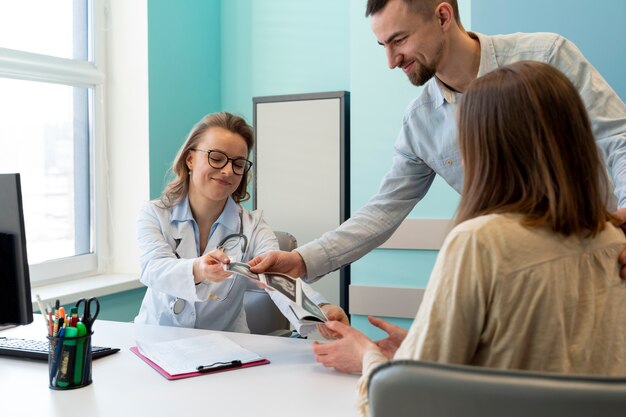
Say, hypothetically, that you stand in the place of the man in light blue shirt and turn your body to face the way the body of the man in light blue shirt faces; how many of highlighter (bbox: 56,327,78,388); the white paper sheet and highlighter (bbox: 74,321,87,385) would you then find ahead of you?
3

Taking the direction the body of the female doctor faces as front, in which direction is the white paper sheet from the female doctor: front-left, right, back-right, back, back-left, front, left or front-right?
front-right

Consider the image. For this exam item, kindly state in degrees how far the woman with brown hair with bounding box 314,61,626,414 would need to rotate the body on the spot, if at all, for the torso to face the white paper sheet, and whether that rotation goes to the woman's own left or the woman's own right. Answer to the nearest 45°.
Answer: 0° — they already face it

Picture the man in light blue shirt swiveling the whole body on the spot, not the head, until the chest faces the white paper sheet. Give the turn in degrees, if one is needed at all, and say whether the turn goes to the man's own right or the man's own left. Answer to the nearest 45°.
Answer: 0° — they already face it

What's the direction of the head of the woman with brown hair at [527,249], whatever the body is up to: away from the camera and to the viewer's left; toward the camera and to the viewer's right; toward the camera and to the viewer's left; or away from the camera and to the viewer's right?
away from the camera and to the viewer's left

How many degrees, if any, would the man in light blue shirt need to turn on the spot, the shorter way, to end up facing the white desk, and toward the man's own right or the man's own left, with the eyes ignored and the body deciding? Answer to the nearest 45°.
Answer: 0° — they already face it

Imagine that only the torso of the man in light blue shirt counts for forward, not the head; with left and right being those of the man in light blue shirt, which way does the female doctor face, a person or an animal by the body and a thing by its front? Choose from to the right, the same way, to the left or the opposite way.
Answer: to the left

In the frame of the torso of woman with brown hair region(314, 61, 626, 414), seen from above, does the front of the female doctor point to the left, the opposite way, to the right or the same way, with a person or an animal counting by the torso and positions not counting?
the opposite way

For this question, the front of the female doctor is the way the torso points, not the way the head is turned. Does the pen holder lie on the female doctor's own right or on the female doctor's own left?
on the female doctor's own right

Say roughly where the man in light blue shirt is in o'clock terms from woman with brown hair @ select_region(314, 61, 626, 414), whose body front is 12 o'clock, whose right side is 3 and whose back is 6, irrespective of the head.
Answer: The man in light blue shirt is roughly at 1 o'clock from the woman with brown hair.

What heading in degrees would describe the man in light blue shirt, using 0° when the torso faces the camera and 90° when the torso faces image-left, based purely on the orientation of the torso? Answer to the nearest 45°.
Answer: approximately 45°

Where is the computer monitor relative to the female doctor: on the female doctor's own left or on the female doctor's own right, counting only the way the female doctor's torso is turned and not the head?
on the female doctor's own right

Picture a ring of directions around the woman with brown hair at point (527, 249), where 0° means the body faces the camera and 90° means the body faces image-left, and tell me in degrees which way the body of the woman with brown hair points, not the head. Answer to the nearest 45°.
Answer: approximately 135°

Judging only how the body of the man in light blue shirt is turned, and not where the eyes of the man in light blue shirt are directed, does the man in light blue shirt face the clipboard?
yes

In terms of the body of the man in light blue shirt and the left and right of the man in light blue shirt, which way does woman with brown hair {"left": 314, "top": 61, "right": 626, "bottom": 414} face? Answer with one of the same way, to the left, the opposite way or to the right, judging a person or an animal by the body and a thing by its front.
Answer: to the right
